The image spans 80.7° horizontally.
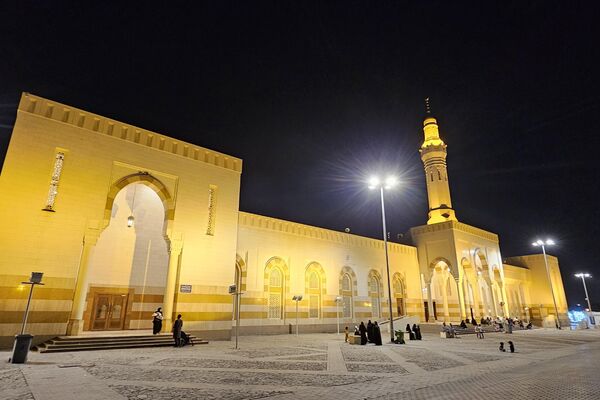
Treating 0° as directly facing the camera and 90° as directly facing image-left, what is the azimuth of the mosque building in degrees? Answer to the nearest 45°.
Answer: approximately 315°

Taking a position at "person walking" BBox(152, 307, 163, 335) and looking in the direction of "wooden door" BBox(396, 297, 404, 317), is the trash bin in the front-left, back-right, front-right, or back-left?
back-right

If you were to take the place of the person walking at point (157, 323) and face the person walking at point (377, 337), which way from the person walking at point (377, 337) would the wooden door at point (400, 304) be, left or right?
left

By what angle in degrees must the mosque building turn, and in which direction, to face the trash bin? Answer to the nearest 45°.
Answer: approximately 45° to its right
